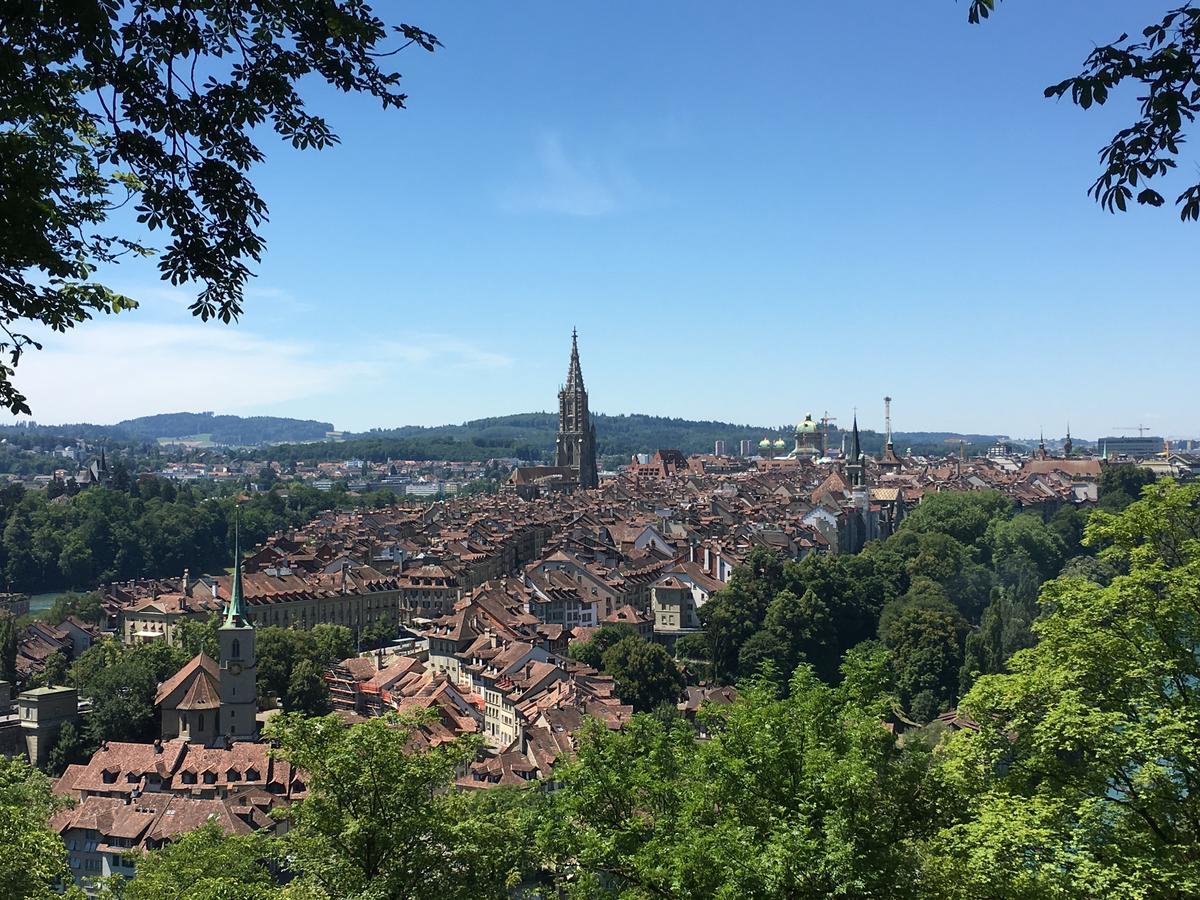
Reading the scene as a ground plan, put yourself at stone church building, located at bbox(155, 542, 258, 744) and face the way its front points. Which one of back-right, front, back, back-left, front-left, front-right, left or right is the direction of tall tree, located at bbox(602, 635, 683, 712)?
right

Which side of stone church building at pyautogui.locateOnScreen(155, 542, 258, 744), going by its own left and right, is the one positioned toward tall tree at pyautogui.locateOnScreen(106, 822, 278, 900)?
back
